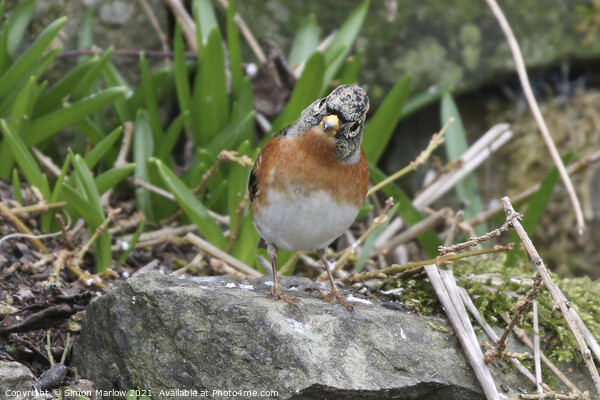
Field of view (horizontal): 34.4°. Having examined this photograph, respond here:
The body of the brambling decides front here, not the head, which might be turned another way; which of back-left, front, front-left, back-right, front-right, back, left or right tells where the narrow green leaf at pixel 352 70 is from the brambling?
back

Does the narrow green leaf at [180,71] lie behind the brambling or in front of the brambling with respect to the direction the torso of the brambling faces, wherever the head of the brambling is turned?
behind

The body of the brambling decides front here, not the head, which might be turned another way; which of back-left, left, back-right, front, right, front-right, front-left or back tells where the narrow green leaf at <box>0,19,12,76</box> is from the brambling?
back-right

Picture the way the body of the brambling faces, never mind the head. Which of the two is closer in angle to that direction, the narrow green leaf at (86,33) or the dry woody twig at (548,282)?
the dry woody twig

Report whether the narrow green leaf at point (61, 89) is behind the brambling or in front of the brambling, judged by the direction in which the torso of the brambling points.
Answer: behind

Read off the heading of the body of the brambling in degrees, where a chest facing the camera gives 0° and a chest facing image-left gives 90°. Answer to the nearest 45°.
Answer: approximately 0°

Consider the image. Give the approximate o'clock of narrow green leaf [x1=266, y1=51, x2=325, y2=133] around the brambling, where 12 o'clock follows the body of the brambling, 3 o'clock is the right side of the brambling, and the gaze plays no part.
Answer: The narrow green leaf is roughly at 6 o'clock from the brambling.

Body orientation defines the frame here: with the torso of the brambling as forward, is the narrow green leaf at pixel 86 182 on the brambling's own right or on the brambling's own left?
on the brambling's own right

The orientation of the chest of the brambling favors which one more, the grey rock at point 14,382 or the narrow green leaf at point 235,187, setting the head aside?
the grey rock
